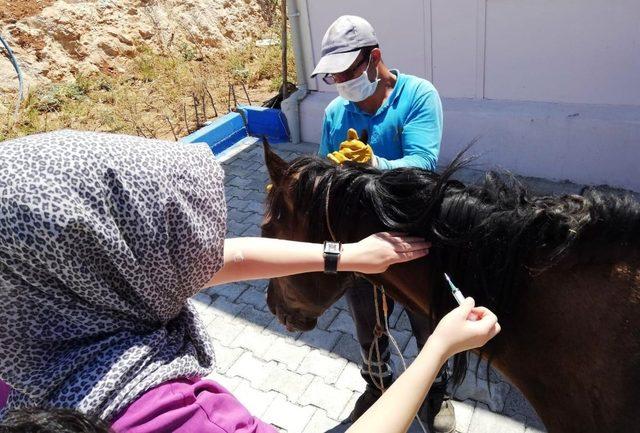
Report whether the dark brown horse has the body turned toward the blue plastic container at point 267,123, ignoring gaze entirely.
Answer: no

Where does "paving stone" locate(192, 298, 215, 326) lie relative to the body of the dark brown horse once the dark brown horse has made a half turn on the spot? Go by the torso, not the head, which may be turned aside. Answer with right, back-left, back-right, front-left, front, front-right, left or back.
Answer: back-left

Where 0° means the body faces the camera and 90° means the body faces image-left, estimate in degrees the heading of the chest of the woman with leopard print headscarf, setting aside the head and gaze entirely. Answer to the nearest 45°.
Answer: approximately 225°

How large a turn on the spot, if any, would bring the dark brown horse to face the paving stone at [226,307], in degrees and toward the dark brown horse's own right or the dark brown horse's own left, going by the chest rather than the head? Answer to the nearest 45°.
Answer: approximately 45° to the dark brown horse's own right

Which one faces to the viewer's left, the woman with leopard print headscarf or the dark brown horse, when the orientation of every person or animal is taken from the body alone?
the dark brown horse

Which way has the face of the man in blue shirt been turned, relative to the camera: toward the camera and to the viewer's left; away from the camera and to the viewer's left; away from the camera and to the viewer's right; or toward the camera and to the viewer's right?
toward the camera and to the viewer's left

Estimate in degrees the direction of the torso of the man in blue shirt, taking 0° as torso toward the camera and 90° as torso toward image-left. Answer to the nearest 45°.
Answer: approximately 45°

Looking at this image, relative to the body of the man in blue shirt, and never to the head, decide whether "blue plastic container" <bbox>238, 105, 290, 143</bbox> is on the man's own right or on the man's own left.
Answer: on the man's own right

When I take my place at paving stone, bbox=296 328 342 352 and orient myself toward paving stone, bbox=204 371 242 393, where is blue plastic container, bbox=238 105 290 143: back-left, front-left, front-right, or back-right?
back-right

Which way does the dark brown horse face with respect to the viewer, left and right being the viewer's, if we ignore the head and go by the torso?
facing to the left of the viewer

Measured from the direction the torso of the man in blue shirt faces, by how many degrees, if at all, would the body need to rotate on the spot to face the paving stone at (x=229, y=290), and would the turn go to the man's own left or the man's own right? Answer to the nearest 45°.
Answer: approximately 90° to the man's own right

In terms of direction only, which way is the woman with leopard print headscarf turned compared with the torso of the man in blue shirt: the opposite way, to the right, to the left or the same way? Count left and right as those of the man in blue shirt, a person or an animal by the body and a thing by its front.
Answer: the opposite way

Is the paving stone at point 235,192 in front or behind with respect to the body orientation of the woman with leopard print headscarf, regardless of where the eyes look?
in front
